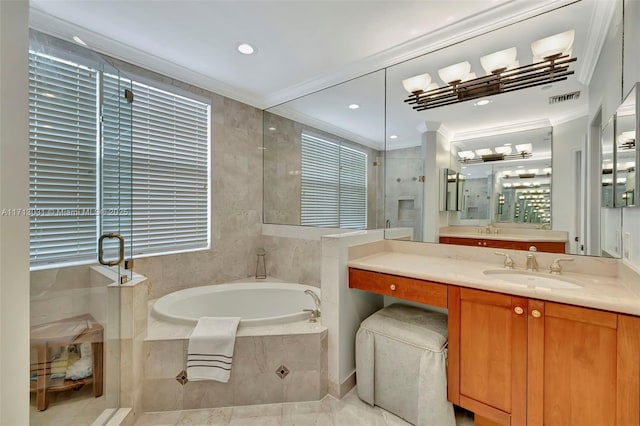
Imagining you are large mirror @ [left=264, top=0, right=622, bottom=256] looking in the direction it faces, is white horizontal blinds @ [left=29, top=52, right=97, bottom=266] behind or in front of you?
in front

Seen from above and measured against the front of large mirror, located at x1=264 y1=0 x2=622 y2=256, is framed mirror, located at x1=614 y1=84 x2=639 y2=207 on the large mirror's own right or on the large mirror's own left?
on the large mirror's own left

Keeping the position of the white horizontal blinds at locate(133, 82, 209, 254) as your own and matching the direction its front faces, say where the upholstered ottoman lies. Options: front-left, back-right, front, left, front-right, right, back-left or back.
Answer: front

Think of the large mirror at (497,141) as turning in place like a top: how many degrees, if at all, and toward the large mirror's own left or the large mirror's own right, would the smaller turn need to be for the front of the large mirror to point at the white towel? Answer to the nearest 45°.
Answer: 0° — it already faces it

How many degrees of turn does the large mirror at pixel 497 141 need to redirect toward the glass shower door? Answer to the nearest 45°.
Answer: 0° — it already faces it

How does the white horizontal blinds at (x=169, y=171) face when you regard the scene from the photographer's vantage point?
facing the viewer and to the right of the viewer

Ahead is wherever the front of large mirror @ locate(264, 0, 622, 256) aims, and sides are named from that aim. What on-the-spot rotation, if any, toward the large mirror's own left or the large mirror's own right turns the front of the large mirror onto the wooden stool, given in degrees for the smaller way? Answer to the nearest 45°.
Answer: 0° — it already faces it

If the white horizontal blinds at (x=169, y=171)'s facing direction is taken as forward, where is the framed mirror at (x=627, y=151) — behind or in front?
in front

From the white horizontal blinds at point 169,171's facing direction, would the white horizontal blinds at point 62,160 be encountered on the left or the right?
on its right

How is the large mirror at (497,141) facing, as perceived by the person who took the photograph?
facing the viewer and to the left of the viewer

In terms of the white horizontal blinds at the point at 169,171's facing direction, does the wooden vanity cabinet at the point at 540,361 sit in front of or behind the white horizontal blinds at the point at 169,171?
in front

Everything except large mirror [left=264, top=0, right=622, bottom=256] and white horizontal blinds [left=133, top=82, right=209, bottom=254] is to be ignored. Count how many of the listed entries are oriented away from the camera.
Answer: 0
